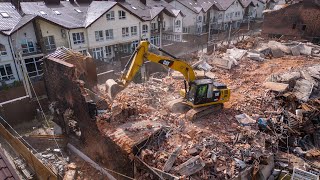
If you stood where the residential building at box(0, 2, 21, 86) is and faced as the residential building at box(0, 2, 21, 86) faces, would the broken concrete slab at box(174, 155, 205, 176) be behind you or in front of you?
in front

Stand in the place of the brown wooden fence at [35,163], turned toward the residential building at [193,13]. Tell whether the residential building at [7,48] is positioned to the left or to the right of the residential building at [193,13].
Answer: left

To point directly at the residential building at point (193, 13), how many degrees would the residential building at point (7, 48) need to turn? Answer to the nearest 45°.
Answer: approximately 45° to its left

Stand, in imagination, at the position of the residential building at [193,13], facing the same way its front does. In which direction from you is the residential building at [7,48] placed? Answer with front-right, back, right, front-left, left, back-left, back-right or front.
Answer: right

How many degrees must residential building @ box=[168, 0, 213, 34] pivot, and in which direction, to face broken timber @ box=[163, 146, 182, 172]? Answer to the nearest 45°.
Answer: approximately 45° to its right

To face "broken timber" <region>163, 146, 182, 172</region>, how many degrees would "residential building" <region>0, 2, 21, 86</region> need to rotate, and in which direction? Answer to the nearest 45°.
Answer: approximately 45° to its right

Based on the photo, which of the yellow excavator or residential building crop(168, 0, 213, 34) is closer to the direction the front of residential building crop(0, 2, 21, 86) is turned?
the yellow excavator

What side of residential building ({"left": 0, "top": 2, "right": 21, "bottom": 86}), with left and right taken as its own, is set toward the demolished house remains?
front

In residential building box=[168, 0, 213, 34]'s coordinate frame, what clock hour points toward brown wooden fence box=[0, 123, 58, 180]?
The brown wooden fence is roughly at 2 o'clock from the residential building.

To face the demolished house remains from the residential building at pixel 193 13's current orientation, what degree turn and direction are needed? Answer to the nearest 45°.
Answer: approximately 45° to its right

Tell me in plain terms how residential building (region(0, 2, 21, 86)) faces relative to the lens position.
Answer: facing the viewer and to the right of the viewer

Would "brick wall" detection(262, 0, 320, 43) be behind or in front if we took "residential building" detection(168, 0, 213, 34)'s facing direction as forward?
in front

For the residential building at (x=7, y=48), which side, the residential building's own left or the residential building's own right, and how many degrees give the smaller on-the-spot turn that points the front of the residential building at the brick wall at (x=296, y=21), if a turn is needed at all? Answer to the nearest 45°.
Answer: approximately 45° to the residential building's own left

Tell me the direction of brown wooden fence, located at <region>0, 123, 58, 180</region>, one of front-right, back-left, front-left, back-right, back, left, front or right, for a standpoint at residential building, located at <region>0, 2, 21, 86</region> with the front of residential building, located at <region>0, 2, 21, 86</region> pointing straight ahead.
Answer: front-right

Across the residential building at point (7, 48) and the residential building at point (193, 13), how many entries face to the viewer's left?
0
